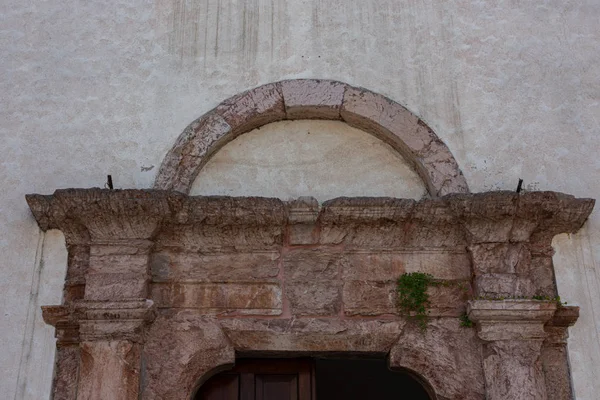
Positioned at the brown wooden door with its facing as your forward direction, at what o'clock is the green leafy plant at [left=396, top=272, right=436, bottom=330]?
The green leafy plant is roughly at 10 o'clock from the brown wooden door.

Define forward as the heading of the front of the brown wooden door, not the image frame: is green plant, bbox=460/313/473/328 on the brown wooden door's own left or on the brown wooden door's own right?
on the brown wooden door's own left

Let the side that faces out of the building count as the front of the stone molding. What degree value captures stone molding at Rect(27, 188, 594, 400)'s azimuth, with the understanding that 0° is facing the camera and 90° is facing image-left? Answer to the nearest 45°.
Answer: approximately 0°

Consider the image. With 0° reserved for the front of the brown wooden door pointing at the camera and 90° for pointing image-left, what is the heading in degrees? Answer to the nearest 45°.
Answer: approximately 0°

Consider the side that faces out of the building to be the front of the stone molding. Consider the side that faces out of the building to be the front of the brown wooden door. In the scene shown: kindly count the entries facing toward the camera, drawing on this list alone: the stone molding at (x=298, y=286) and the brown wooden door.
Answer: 2
